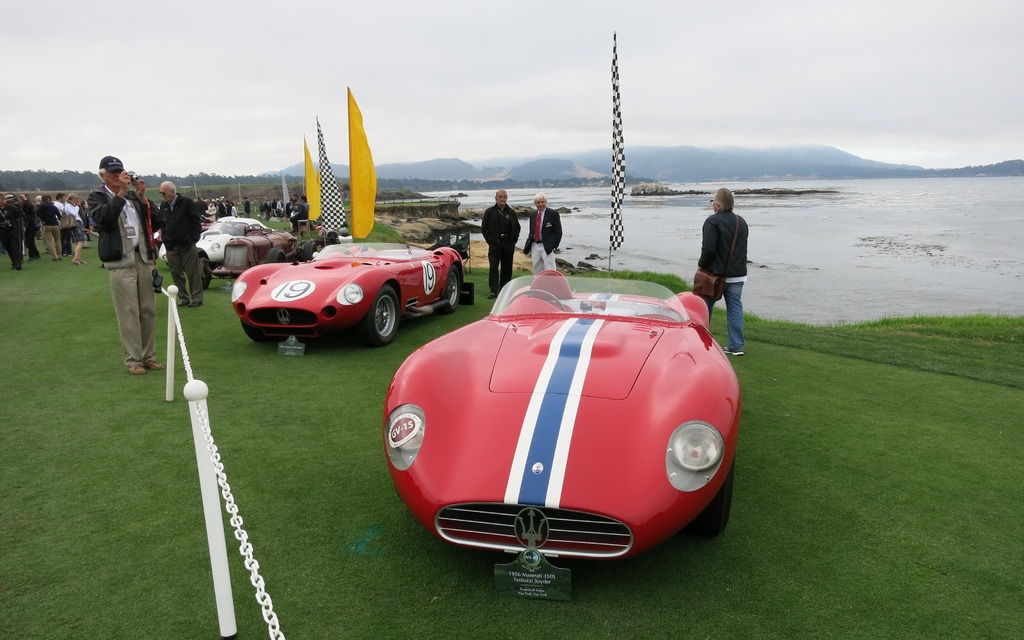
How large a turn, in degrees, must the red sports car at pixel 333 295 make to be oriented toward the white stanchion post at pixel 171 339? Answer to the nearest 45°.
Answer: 0° — it already faces it

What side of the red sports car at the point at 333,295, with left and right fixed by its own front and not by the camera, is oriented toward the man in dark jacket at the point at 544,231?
back

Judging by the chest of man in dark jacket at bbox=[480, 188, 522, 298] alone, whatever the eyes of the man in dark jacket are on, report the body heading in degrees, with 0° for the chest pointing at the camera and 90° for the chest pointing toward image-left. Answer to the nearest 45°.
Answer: approximately 0°

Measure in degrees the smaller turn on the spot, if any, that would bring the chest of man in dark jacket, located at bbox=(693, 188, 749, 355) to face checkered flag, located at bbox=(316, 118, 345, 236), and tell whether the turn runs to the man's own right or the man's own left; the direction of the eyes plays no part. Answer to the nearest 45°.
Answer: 0° — they already face it

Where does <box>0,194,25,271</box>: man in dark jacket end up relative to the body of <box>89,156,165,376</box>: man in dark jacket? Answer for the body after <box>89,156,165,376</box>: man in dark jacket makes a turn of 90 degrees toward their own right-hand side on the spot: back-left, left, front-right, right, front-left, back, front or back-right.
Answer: back-right

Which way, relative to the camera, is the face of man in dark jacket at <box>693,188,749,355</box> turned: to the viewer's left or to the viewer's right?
to the viewer's left

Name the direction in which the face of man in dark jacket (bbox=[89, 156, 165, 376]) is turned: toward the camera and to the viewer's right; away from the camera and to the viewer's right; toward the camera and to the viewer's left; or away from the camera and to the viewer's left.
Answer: toward the camera and to the viewer's right

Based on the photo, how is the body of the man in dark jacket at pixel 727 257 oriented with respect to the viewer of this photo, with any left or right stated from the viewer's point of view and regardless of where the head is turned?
facing away from the viewer and to the left of the viewer

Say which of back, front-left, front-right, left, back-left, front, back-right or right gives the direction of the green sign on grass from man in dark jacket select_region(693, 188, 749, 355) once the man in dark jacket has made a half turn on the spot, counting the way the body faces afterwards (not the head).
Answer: front-right

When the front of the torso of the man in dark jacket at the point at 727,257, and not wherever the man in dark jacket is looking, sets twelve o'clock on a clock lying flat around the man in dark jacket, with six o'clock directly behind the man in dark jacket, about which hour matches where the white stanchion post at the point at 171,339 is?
The white stanchion post is roughly at 9 o'clock from the man in dark jacket.
